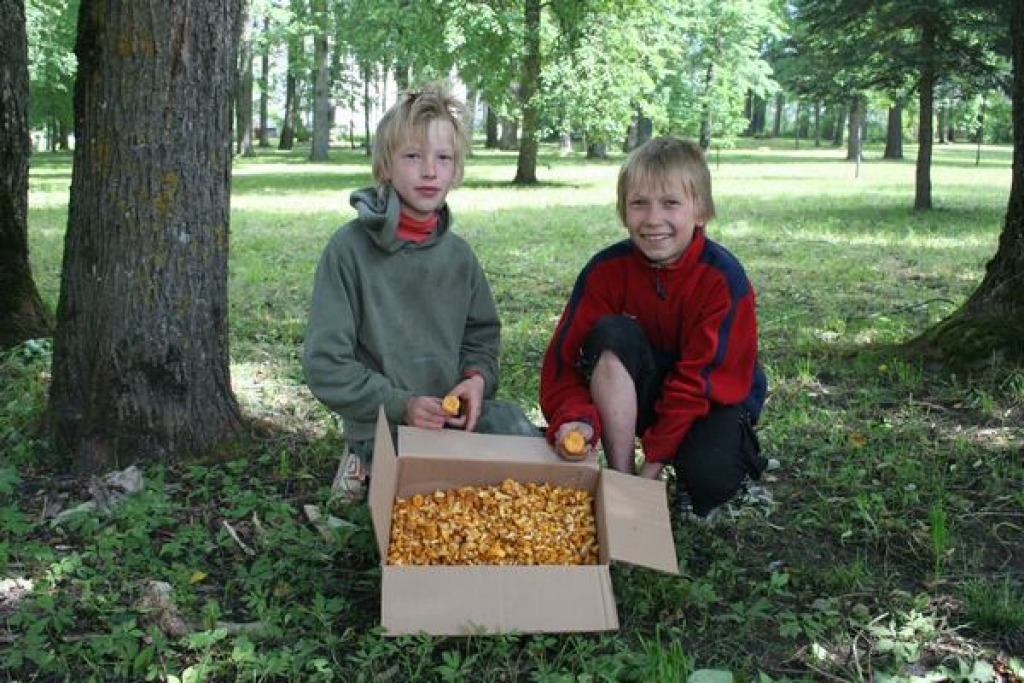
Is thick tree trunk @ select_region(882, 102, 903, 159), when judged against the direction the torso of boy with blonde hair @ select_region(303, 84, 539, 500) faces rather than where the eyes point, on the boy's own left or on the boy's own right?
on the boy's own left

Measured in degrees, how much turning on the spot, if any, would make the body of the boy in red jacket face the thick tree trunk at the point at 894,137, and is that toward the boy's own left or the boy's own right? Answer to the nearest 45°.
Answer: approximately 135° to the boy's own right

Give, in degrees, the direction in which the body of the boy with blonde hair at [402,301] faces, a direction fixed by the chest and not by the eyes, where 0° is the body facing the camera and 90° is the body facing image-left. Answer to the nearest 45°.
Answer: approximately 315°

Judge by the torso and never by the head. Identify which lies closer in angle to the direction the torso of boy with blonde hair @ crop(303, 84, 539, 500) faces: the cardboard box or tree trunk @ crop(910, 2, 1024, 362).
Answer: the cardboard box

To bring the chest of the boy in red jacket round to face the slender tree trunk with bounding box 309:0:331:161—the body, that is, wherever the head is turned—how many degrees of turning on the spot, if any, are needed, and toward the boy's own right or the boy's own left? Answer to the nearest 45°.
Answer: approximately 135° to the boy's own right

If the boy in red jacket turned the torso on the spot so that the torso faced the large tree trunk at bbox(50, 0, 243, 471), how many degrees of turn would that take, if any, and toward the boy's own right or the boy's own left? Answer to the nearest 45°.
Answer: approximately 45° to the boy's own right

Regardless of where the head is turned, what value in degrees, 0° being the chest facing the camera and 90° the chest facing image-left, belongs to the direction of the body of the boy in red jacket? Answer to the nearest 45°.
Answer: approximately 45°

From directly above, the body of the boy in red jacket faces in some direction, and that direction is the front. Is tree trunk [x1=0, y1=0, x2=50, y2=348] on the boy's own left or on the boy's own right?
on the boy's own right

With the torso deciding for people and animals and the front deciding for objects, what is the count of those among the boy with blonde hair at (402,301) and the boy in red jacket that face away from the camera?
0

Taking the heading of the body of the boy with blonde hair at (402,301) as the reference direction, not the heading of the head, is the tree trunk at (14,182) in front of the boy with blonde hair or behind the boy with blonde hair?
behind
